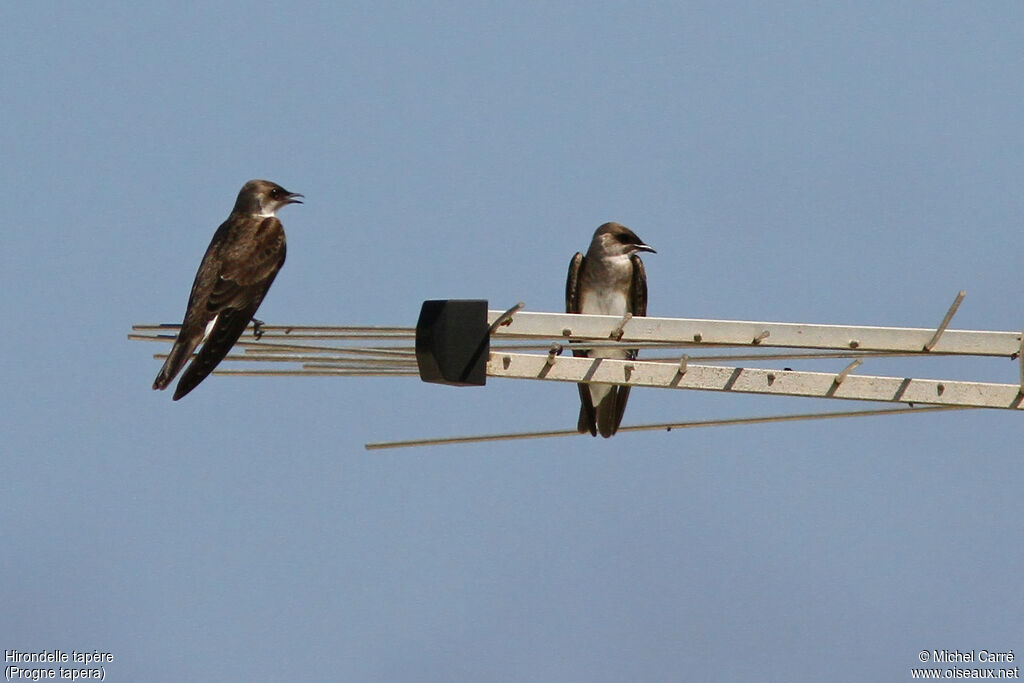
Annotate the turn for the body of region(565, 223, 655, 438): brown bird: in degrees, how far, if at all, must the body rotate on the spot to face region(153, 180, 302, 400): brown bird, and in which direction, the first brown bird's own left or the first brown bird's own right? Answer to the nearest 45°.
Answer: approximately 45° to the first brown bird's own right

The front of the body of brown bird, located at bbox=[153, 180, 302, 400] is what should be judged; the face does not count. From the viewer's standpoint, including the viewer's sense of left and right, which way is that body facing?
facing away from the viewer and to the right of the viewer

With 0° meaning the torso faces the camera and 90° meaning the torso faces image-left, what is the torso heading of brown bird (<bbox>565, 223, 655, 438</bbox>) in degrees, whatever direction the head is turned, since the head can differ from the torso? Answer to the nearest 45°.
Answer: approximately 0°

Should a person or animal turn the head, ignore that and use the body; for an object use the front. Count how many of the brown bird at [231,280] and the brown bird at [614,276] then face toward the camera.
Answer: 1

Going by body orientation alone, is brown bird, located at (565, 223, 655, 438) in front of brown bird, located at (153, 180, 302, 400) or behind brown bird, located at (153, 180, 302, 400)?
in front
